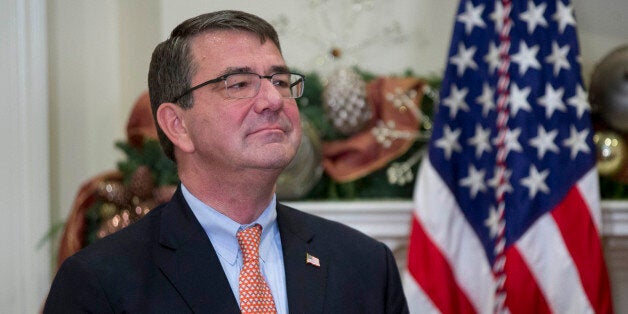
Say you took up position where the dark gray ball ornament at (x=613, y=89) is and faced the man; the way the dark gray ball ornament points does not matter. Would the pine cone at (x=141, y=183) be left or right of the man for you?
right

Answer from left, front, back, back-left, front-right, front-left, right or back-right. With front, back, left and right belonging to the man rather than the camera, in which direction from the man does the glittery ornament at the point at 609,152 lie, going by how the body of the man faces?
left

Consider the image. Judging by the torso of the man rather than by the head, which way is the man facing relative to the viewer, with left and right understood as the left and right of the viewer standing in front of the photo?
facing the viewer and to the right of the viewer

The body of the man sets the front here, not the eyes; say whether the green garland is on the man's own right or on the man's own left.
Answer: on the man's own left

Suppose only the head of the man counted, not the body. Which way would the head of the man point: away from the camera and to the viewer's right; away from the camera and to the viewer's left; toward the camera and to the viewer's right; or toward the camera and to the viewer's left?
toward the camera and to the viewer's right

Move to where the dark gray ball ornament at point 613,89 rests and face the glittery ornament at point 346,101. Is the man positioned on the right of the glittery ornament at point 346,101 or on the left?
left

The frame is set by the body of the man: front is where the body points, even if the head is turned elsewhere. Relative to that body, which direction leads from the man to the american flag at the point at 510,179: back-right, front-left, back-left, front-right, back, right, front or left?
left

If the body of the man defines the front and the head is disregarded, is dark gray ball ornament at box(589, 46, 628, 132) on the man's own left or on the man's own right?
on the man's own left

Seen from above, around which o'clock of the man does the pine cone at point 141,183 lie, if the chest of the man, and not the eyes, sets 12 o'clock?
The pine cone is roughly at 7 o'clock from the man.

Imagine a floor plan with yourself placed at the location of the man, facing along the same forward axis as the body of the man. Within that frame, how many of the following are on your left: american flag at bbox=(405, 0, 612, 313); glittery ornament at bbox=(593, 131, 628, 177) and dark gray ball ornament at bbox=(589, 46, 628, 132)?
3

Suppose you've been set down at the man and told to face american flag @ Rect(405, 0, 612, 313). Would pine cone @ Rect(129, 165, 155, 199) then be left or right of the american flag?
left

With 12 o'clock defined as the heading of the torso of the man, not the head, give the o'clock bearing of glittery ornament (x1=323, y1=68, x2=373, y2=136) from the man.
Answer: The glittery ornament is roughly at 8 o'clock from the man.
